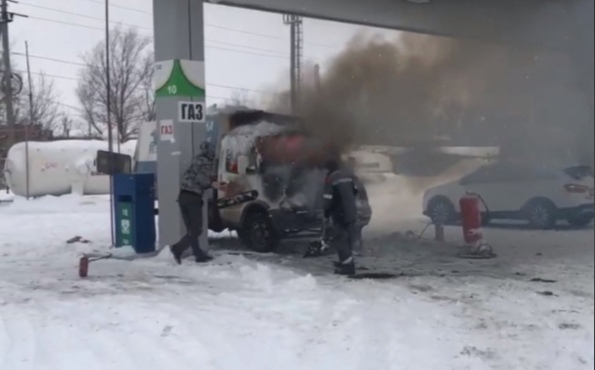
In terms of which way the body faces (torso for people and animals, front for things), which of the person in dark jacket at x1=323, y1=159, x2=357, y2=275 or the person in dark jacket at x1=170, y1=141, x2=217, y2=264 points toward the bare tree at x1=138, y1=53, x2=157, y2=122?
the person in dark jacket at x1=323, y1=159, x2=357, y2=275

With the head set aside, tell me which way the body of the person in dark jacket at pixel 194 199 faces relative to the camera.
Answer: to the viewer's right

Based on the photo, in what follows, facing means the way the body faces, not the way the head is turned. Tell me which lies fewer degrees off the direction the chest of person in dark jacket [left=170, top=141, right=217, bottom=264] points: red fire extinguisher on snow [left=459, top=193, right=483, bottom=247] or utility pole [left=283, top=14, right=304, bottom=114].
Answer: the red fire extinguisher on snow

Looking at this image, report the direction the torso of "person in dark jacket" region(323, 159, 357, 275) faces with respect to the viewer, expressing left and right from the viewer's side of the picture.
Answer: facing away from the viewer and to the left of the viewer

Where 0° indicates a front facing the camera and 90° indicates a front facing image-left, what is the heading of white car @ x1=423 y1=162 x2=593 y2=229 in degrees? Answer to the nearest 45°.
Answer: approximately 135°

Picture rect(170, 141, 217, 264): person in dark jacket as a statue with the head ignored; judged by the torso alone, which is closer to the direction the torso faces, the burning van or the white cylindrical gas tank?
the burning van

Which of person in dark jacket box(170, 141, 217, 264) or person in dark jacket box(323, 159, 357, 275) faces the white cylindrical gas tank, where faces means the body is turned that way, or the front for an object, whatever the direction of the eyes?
person in dark jacket box(323, 159, 357, 275)

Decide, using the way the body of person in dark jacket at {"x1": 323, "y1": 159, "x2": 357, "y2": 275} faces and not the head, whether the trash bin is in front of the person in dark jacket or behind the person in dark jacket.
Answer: in front
